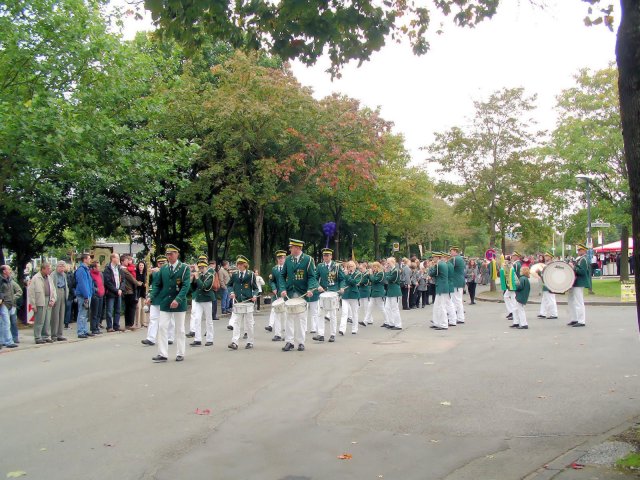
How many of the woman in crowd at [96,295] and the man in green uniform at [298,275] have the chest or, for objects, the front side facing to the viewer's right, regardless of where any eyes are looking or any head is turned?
1

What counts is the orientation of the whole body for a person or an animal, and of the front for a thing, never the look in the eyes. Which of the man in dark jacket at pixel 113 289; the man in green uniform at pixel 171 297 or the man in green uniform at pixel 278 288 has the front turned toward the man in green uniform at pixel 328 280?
the man in dark jacket

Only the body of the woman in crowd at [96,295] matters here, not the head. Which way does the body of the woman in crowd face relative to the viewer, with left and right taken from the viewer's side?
facing to the right of the viewer

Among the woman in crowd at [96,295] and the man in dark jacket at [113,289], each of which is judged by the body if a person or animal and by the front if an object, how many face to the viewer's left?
0

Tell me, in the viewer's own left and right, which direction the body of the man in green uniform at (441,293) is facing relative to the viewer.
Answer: facing to the left of the viewer

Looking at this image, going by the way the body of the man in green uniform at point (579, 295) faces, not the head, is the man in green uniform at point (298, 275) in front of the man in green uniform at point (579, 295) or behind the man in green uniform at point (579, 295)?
in front

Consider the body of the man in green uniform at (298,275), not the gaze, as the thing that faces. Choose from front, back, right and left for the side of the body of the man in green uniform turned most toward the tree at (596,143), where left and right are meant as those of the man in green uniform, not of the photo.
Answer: back

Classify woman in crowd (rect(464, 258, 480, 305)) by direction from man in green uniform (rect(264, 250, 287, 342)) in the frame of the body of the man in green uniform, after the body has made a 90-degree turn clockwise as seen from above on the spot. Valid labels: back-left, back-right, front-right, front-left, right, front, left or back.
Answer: right

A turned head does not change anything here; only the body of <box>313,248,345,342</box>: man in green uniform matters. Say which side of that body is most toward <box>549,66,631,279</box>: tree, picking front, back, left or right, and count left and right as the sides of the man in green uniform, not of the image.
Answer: back

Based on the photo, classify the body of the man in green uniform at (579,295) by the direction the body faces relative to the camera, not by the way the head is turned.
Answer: to the viewer's left

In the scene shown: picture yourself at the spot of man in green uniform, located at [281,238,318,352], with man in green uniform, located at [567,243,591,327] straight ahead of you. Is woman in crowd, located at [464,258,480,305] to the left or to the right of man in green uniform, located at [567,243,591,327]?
left

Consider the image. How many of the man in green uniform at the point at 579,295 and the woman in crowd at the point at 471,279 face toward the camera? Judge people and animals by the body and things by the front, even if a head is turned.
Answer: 1
